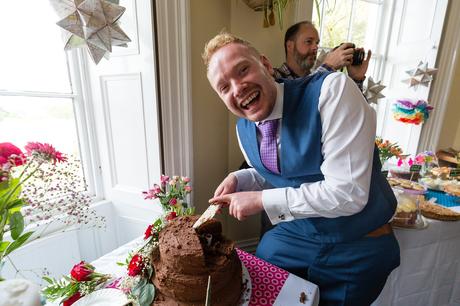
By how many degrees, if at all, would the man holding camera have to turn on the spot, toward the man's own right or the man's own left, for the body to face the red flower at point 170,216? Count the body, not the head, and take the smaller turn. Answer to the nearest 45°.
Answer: approximately 90° to the man's own right

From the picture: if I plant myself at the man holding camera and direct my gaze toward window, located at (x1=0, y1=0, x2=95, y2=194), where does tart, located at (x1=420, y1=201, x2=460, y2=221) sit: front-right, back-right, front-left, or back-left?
back-left

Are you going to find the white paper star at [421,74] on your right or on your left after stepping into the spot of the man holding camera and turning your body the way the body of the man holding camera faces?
on your left

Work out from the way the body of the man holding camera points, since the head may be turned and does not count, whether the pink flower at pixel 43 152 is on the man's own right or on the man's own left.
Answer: on the man's own right

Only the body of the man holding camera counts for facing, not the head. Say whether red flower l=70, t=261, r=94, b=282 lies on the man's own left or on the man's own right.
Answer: on the man's own right
